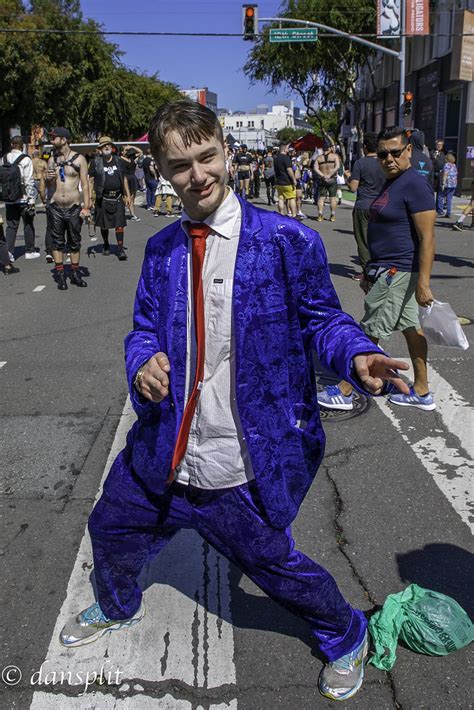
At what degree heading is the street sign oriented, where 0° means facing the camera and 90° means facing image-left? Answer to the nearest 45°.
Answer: approximately 0°

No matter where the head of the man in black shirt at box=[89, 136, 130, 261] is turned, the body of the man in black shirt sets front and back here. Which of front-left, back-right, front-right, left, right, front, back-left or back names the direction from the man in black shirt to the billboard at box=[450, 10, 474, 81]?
back-left

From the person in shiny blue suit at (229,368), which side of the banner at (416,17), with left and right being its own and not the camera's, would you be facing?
front

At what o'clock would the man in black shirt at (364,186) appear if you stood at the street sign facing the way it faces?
The man in black shirt is roughly at 12 o'clock from the street sign.

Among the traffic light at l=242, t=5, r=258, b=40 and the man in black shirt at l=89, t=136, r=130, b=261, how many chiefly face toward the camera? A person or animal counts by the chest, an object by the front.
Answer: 2

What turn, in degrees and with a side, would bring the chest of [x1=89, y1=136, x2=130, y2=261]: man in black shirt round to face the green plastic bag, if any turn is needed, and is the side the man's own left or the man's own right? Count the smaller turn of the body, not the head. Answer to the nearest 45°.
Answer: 0° — they already face it

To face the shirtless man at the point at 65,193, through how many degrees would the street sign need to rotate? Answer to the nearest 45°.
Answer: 0° — it already faces them

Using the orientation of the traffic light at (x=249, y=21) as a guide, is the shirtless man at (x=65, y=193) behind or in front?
in front

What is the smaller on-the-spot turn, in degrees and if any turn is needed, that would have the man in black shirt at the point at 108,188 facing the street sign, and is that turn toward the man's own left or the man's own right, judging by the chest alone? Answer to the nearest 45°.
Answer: approximately 135° to the man's own left
